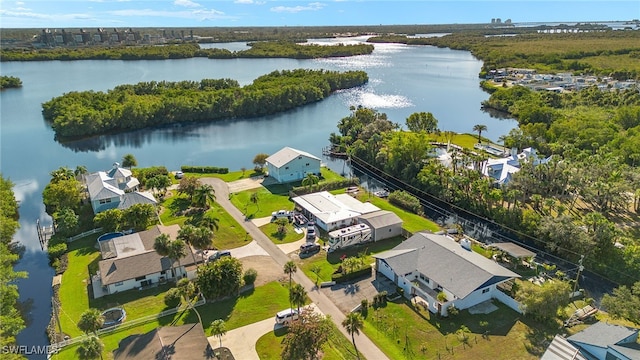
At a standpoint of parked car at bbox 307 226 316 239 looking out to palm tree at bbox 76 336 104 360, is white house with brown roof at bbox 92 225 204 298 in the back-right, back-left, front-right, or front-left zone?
front-right

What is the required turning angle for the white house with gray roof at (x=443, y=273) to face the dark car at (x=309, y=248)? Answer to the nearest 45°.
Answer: approximately 45° to its right

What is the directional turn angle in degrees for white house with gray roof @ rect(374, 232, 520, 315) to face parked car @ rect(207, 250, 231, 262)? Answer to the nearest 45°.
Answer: approximately 45° to its right

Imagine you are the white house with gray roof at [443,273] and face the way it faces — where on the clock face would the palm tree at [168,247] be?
The palm tree is roughly at 1 o'clock from the white house with gray roof.

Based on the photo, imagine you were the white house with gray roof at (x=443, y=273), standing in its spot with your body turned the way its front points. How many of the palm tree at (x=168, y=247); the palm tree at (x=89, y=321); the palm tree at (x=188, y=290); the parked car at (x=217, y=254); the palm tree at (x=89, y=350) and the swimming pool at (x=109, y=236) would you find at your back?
0

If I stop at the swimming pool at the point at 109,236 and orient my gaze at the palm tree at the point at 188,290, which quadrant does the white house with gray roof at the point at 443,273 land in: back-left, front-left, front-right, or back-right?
front-left

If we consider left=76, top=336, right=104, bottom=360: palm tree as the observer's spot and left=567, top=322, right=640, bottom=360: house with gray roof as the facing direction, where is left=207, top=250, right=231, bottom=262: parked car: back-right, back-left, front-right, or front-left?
front-left

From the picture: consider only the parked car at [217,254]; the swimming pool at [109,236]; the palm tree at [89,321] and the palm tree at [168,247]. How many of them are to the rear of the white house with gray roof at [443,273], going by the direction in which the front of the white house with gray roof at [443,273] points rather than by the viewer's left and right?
0

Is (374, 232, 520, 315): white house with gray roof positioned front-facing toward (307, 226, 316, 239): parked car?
no

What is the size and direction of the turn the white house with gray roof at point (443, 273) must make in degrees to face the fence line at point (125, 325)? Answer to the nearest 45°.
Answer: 0° — it already faces it

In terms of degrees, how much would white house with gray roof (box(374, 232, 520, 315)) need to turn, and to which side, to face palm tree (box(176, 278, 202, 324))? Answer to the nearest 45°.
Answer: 0° — it already faces it

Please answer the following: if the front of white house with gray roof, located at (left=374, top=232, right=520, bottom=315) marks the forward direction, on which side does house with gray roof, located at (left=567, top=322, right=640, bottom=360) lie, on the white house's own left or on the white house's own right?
on the white house's own left

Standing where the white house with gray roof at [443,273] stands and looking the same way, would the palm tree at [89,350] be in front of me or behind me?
in front

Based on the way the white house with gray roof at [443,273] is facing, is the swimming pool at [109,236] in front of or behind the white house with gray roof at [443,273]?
in front

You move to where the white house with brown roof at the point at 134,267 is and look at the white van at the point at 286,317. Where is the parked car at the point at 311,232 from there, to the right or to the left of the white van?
left

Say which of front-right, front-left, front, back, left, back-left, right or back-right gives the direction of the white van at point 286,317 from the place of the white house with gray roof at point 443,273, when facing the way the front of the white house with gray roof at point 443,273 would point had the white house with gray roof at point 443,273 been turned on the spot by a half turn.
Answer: back

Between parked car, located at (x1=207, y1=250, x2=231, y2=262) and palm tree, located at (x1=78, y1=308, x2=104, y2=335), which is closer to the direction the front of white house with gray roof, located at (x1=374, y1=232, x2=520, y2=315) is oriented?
the palm tree

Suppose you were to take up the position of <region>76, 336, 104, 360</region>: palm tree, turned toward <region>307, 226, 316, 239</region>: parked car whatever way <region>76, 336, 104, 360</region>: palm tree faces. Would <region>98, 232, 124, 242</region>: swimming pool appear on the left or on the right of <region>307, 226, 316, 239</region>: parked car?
left

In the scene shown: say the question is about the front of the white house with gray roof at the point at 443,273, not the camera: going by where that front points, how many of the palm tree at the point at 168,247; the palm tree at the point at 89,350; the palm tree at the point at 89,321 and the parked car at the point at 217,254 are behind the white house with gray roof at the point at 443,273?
0

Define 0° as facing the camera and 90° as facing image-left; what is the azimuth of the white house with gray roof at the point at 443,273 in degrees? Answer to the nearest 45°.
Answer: approximately 45°
